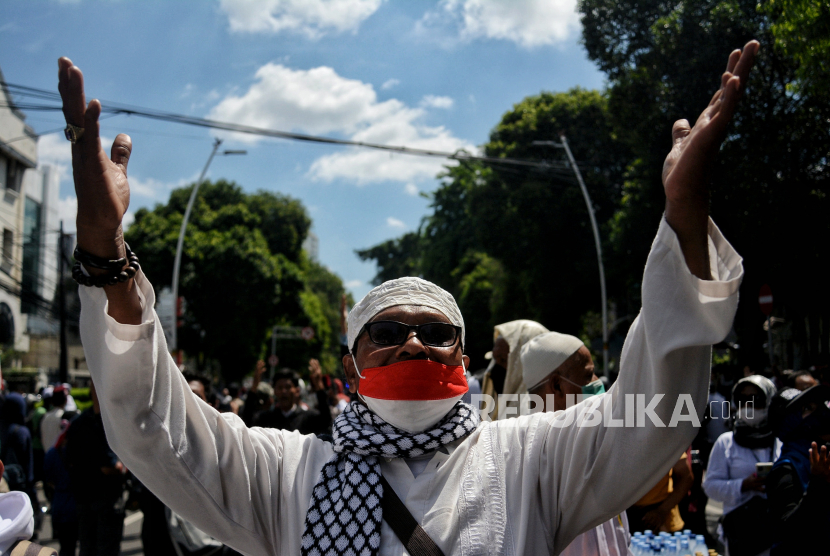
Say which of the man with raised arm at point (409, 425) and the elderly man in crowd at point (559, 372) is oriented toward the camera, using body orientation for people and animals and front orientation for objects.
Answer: the man with raised arm

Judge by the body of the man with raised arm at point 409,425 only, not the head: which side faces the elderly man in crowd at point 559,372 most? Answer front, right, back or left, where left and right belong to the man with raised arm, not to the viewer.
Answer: back

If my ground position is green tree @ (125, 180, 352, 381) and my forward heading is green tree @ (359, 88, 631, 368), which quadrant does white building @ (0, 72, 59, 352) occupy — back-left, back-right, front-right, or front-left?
back-right

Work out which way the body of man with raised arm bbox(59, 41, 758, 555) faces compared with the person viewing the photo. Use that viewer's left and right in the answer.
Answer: facing the viewer

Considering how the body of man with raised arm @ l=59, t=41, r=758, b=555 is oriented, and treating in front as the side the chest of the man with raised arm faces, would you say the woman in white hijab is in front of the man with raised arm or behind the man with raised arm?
behind

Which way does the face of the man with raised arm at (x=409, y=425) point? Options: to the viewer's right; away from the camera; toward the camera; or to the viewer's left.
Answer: toward the camera

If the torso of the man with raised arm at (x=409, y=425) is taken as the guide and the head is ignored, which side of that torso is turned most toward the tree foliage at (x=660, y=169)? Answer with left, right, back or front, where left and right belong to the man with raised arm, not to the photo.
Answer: back

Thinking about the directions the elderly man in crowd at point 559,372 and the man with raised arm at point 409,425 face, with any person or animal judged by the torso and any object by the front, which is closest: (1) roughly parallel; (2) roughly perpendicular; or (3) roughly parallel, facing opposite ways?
roughly perpendicular
